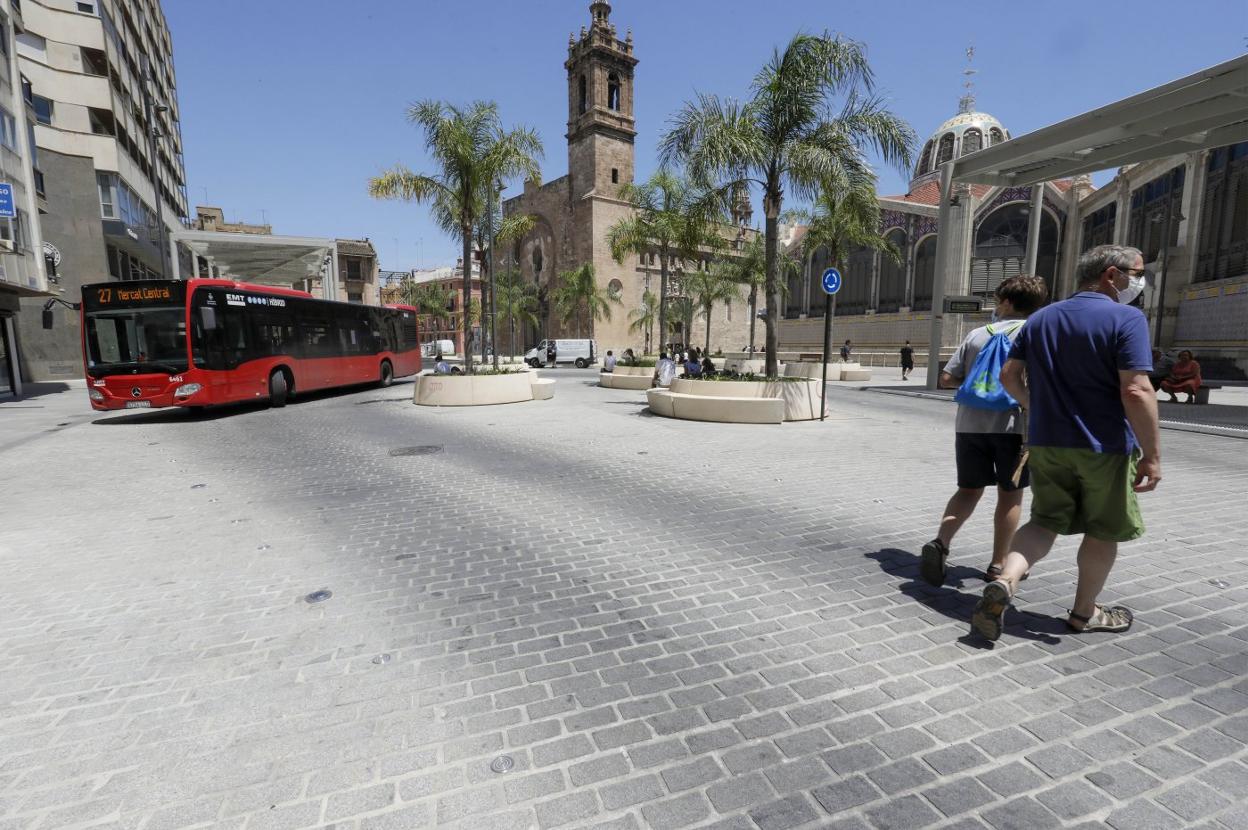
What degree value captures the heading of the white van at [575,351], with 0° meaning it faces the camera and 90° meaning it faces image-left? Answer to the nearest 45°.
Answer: approximately 90°

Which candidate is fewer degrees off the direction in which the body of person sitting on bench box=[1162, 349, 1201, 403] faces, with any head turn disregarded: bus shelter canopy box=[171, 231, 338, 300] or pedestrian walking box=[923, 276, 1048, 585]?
the pedestrian walking

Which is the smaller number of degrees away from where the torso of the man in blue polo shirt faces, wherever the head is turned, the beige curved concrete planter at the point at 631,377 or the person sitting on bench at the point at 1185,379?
the person sitting on bench

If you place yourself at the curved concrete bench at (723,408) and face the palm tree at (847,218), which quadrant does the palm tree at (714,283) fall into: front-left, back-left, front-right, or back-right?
front-left

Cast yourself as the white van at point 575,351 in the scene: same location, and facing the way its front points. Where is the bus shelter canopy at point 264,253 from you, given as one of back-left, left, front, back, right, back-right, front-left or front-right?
front-left

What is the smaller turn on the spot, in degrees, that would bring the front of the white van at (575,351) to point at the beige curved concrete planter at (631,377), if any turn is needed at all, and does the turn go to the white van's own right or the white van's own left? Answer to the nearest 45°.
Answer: approximately 90° to the white van's own left

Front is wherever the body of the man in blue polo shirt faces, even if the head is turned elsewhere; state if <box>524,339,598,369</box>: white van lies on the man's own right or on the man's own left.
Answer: on the man's own left

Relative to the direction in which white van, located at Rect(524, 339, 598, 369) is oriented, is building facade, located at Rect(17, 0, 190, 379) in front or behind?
in front

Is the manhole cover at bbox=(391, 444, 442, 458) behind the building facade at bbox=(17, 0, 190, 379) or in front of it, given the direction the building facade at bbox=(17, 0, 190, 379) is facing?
in front

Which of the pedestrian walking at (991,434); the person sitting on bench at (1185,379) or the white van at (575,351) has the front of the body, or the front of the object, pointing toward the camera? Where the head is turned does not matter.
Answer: the person sitting on bench

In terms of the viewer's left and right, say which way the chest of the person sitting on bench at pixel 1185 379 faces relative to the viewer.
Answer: facing the viewer

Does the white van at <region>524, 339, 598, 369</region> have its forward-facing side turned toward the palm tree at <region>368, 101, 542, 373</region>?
no

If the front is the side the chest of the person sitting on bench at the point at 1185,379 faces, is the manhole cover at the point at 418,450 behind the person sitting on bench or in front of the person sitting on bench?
in front
